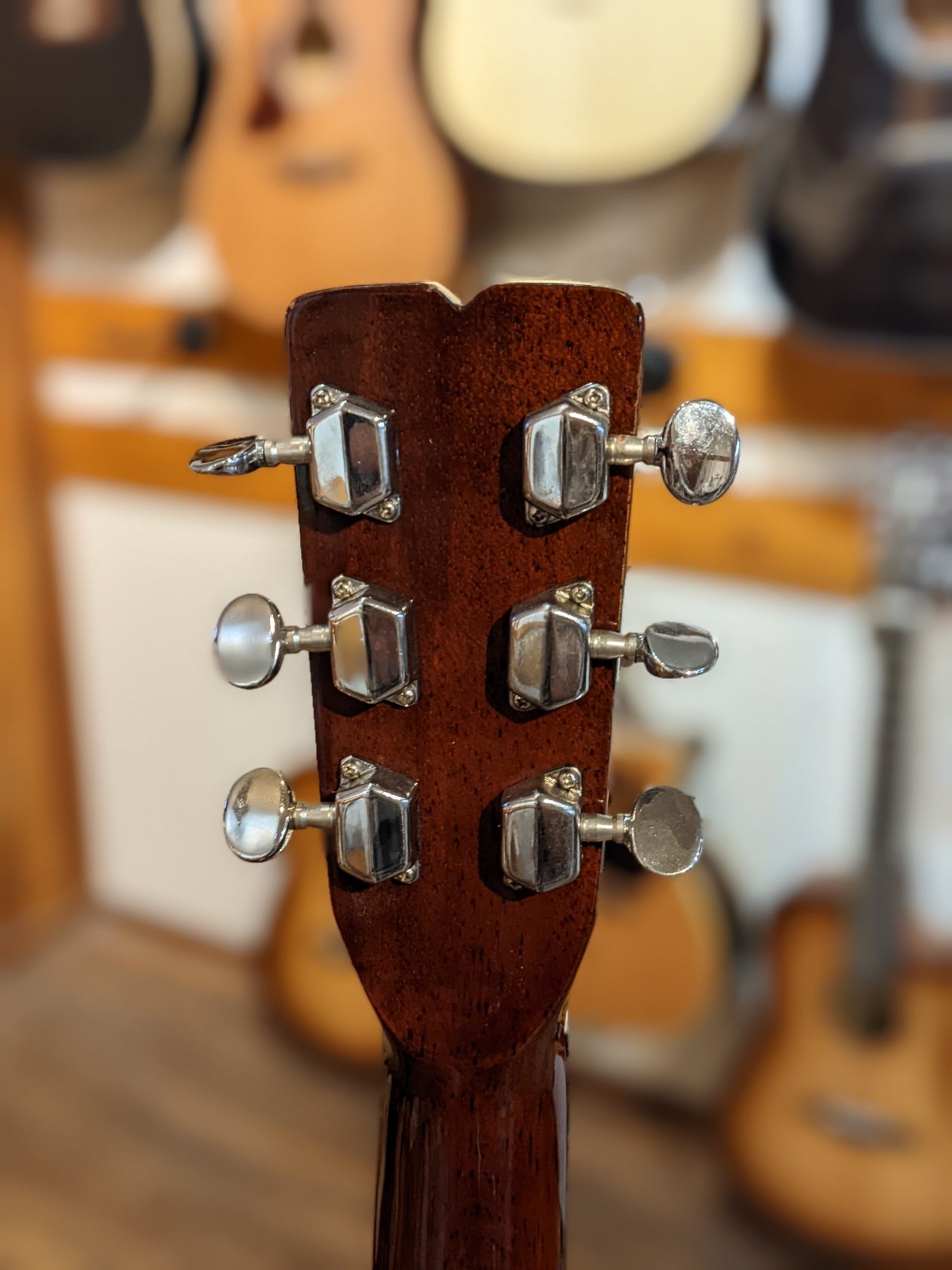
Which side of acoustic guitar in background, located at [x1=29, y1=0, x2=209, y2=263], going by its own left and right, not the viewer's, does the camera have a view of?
front

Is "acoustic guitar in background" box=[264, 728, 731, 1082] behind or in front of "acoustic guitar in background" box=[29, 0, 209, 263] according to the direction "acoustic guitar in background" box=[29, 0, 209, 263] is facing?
in front

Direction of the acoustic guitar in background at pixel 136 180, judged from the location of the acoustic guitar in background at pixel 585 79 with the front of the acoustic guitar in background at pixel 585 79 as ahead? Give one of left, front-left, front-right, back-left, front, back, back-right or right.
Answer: back-right

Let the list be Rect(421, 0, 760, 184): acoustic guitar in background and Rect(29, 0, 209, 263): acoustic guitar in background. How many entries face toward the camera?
2

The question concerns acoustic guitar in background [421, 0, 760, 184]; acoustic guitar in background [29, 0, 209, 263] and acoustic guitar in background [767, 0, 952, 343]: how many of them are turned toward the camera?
3

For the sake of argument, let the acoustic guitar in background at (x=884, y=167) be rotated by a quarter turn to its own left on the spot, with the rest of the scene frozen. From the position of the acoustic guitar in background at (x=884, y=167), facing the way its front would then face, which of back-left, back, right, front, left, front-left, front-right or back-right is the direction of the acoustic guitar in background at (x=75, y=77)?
back

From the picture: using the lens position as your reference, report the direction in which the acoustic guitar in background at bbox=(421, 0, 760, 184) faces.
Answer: facing the viewer

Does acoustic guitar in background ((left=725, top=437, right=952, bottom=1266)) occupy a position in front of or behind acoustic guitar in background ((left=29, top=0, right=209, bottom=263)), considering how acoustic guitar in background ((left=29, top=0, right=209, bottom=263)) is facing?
in front
